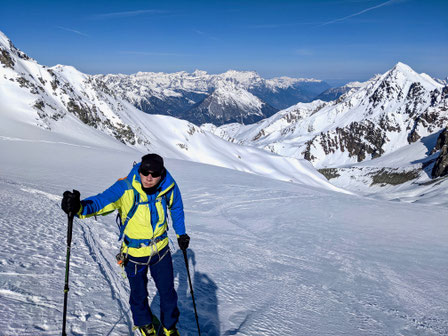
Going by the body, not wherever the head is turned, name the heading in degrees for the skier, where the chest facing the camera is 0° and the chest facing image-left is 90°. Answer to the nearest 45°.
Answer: approximately 0°
